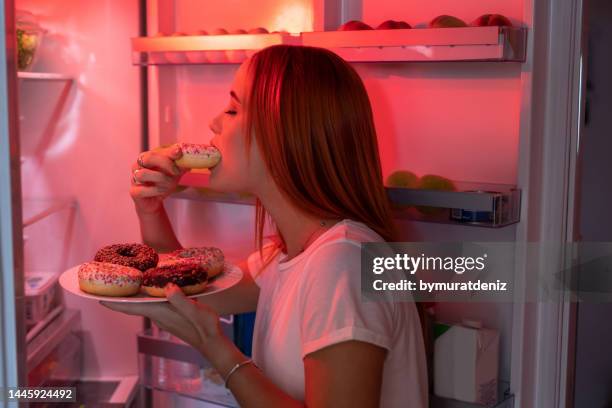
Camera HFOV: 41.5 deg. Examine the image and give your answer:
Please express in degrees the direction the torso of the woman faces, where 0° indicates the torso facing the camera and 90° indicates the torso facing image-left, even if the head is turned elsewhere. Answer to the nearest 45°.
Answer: approximately 90°

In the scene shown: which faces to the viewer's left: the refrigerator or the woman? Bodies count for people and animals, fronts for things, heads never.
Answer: the woman

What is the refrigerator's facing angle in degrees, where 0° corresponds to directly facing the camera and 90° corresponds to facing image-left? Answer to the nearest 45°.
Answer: approximately 315°

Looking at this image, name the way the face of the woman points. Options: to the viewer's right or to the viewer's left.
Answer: to the viewer's left

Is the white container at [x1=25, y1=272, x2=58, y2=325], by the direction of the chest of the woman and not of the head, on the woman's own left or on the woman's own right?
on the woman's own right

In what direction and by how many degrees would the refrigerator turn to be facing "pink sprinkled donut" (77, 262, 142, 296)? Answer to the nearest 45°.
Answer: approximately 45° to its right

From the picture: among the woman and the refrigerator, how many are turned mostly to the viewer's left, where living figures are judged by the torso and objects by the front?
1
